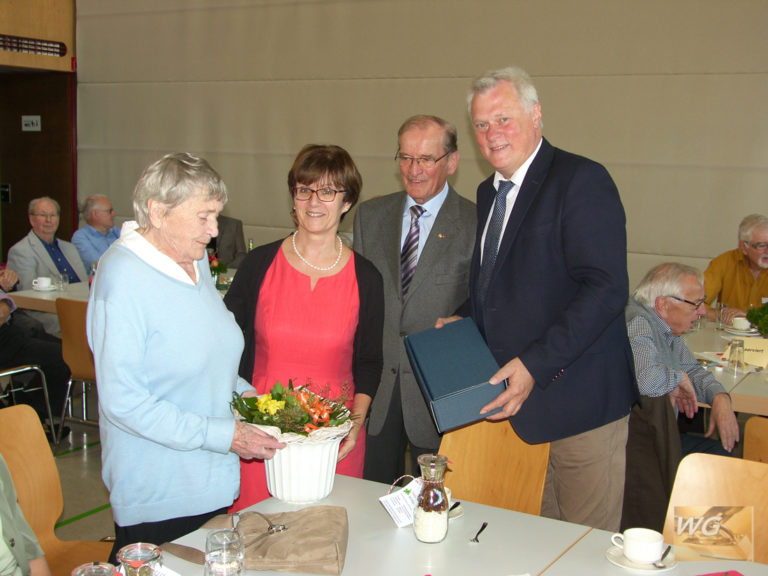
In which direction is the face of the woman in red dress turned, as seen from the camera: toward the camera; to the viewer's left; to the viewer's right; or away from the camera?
toward the camera

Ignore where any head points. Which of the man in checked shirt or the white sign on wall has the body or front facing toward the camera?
the white sign on wall

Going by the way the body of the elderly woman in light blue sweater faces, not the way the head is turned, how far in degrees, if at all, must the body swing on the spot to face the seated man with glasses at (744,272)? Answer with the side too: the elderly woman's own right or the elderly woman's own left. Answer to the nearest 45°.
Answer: approximately 90° to the elderly woman's own left

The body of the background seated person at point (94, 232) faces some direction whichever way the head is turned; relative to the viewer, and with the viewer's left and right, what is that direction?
facing the viewer and to the right of the viewer

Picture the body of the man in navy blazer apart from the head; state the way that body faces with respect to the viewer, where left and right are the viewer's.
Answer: facing the viewer and to the left of the viewer

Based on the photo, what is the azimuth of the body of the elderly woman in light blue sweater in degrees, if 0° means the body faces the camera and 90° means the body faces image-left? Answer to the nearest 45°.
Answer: approximately 315°

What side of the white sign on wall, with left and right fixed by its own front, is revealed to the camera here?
front

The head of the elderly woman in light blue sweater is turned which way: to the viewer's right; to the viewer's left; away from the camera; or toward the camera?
to the viewer's right

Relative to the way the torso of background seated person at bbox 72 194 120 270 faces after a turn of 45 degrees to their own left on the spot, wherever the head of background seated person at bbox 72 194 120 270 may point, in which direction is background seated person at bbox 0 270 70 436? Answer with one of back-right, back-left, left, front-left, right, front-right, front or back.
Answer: right

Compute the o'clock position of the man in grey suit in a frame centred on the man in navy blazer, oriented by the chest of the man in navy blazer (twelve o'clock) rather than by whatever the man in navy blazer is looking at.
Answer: The man in grey suit is roughly at 3 o'clock from the man in navy blazer.

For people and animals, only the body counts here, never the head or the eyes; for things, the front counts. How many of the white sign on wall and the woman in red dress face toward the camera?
2

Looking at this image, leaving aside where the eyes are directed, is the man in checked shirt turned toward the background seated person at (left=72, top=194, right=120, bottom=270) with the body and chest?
no
